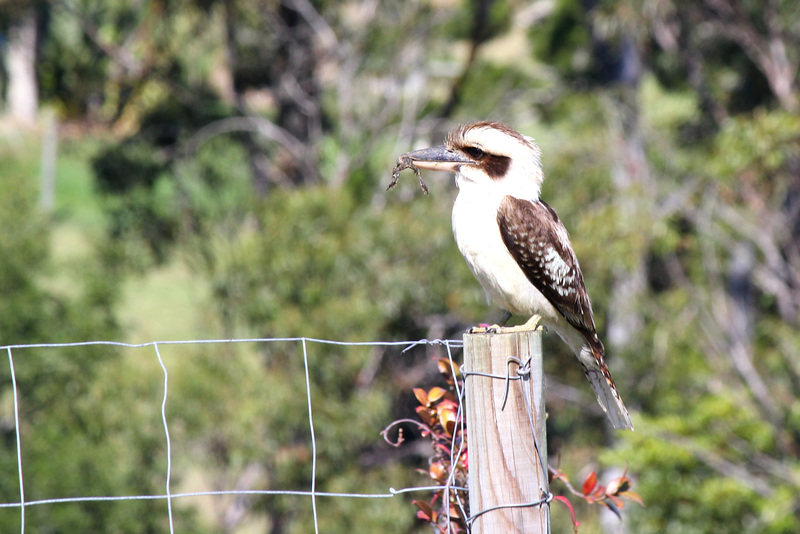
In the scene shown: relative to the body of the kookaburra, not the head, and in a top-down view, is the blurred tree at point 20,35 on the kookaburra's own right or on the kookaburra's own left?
on the kookaburra's own right

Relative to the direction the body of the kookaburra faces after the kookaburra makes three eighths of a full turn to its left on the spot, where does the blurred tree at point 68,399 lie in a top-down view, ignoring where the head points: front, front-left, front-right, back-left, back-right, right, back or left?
back

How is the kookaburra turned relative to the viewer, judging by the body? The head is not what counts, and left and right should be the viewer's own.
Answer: facing to the left of the viewer
